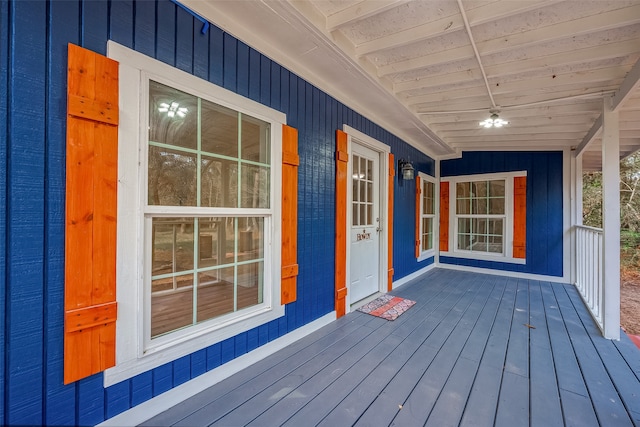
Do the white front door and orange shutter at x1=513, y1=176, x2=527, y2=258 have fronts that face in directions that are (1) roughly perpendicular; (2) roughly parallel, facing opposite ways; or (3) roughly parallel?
roughly perpendicular

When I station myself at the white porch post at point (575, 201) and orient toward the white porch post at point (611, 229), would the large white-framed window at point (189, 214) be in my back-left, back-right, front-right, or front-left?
front-right

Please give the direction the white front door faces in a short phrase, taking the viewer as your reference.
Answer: facing the viewer and to the right of the viewer

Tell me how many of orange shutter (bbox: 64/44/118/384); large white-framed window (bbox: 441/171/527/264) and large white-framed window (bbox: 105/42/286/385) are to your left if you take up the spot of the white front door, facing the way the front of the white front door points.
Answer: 1

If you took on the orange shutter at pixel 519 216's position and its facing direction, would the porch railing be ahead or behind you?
ahead

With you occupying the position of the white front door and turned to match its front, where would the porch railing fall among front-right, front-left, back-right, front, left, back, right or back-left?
front-left

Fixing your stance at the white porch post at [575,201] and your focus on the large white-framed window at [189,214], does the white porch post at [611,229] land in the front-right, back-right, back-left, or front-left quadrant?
front-left

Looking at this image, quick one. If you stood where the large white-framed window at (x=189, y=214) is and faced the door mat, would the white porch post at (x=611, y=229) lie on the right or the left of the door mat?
right

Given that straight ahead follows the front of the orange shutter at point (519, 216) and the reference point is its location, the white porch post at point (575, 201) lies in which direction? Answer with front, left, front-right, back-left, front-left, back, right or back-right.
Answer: left

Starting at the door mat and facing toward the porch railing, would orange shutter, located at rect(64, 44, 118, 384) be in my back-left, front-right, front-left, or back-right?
back-right

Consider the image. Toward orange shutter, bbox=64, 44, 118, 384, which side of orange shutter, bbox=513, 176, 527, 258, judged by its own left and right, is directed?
front

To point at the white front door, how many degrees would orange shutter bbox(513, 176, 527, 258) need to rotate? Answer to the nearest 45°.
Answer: approximately 45° to its right

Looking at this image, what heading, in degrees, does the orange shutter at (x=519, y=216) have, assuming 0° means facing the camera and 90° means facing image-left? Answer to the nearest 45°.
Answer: approximately 0°

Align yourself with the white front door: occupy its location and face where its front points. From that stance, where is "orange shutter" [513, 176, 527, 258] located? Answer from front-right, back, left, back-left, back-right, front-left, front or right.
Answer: left

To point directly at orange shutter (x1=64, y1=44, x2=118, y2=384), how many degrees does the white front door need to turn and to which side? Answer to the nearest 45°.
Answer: approximately 90° to its right

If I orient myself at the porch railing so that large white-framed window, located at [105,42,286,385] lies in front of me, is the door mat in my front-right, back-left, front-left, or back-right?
front-right

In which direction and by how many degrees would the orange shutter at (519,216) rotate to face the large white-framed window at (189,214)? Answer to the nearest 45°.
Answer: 0° — it already faces it

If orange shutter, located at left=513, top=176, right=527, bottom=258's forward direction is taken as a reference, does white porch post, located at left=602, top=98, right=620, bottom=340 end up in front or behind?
in front

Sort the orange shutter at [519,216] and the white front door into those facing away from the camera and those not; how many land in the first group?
0

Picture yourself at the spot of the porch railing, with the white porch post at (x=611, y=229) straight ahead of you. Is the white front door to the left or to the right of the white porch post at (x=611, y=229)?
right
